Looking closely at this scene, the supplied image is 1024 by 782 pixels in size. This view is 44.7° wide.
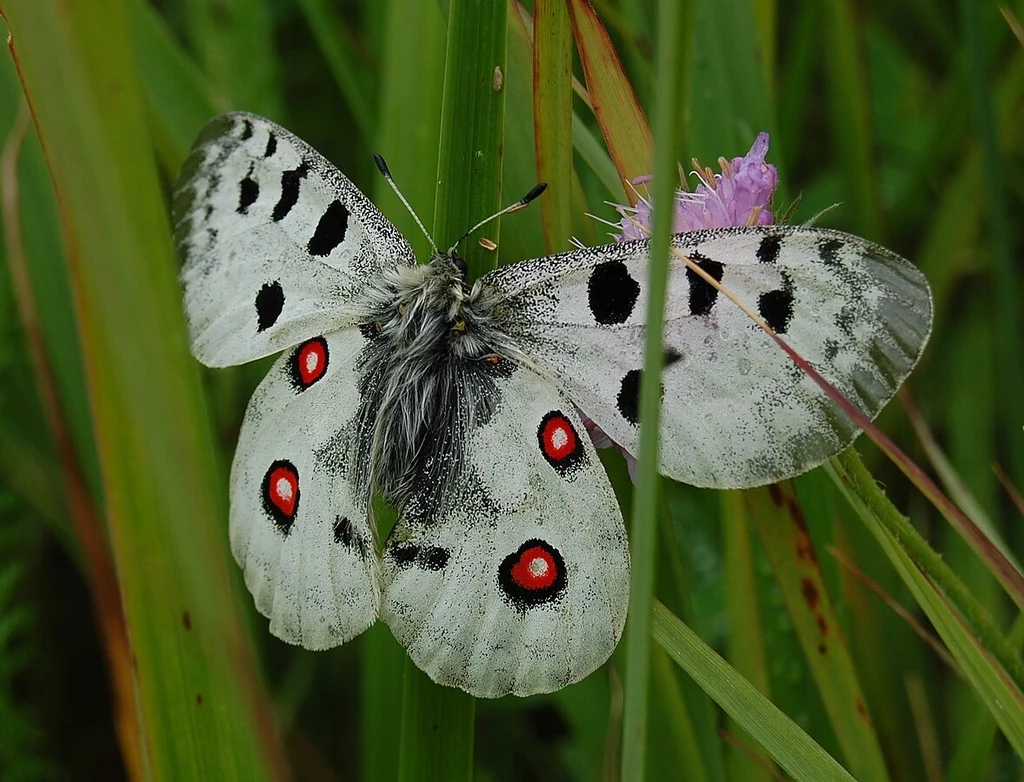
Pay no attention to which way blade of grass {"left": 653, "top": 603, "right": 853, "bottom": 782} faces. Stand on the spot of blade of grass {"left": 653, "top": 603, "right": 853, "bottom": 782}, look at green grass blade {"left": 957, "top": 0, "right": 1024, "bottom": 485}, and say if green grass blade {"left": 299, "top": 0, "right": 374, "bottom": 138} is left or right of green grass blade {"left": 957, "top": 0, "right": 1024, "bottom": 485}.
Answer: left

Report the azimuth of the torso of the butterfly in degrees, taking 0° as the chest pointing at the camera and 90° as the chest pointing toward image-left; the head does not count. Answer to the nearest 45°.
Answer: approximately 180°

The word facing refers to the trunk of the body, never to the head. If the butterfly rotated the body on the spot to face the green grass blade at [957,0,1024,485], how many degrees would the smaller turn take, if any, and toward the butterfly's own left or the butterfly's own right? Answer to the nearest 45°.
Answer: approximately 45° to the butterfly's own right

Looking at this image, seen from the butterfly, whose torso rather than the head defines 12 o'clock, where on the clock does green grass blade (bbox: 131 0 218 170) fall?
The green grass blade is roughly at 11 o'clock from the butterfly.

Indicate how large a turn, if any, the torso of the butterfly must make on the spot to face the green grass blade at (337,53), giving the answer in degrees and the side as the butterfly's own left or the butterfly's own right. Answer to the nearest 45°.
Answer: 0° — it already faces it
